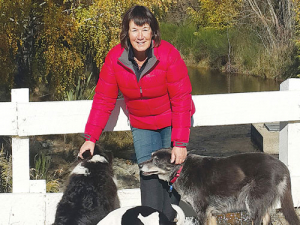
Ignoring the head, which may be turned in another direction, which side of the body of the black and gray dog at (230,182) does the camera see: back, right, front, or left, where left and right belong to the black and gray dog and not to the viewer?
left

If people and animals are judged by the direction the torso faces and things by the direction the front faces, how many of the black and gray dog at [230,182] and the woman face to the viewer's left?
1

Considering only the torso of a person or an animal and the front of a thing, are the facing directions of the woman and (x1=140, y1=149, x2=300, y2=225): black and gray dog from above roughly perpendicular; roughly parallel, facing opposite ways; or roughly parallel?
roughly perpendicular

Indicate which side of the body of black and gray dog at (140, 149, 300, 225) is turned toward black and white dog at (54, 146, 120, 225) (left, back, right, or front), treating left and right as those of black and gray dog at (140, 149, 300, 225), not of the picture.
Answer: front
